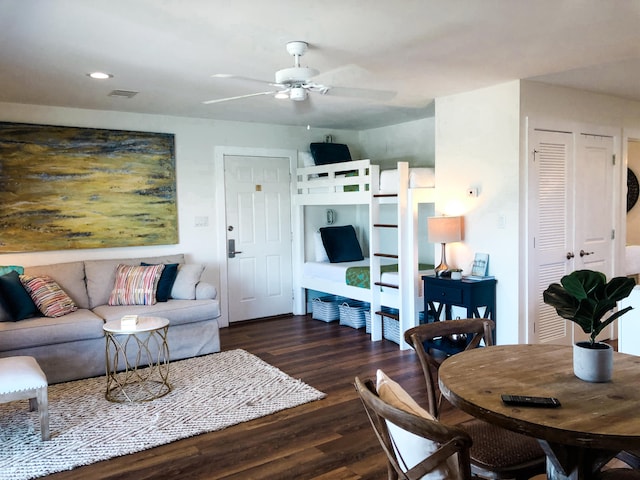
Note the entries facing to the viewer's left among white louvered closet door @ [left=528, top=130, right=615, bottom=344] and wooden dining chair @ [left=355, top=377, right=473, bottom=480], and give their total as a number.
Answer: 0

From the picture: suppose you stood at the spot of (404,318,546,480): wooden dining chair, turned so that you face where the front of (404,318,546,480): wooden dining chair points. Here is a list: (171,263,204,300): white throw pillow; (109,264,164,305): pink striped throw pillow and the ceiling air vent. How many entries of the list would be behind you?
3

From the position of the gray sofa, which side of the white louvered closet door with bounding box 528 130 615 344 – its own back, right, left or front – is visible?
right

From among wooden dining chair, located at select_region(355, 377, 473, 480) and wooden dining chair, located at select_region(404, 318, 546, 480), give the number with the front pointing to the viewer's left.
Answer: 0

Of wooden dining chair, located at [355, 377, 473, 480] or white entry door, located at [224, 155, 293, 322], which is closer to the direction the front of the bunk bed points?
the wooden dining chair

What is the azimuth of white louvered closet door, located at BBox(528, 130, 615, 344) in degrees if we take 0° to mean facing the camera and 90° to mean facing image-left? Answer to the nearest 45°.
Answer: approximately 315°

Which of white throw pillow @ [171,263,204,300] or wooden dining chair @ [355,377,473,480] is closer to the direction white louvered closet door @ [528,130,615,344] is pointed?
the wooden dining chair

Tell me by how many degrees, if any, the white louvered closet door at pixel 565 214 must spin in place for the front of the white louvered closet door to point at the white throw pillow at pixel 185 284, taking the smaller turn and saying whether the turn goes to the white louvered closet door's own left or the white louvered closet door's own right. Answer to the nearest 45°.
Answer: approximately 135° to the white louvered closet door's own right

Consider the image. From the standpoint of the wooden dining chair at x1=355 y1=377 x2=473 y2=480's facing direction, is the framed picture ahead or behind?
ahead

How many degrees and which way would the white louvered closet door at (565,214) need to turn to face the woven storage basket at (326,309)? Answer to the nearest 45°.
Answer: approximately 135° to its right
